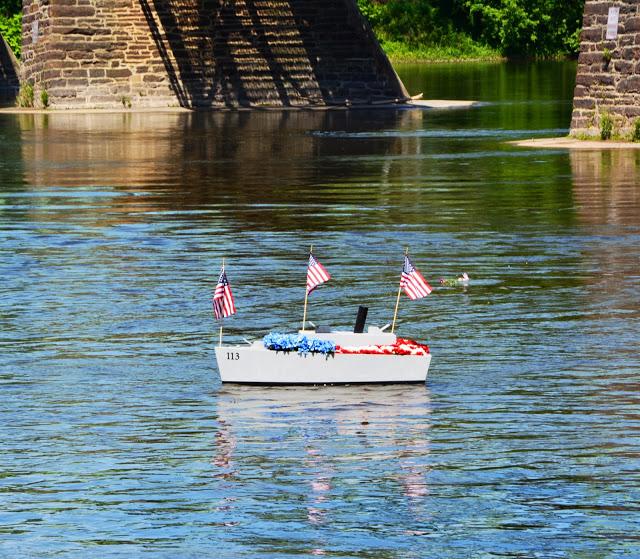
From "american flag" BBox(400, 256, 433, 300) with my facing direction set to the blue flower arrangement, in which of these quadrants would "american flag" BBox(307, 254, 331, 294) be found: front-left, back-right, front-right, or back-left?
front-right

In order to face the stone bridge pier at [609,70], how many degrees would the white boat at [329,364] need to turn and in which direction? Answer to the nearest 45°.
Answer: approximately 90° to its right

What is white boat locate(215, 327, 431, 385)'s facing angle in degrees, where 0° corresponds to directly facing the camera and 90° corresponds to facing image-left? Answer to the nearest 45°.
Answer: approximately 90°

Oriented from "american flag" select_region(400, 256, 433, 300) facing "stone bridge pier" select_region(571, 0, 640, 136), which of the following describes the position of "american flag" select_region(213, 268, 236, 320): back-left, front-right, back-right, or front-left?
back-left
